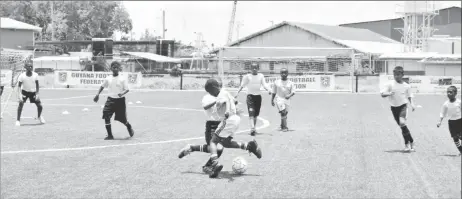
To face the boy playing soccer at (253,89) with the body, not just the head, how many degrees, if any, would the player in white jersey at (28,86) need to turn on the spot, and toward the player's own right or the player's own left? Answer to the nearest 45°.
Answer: approximately 45° to the player's own left

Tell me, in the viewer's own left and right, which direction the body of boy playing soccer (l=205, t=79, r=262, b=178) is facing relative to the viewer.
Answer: facing to the left of the viewer

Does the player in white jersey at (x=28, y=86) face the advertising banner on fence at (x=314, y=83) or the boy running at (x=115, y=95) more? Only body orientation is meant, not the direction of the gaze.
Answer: the boy running
